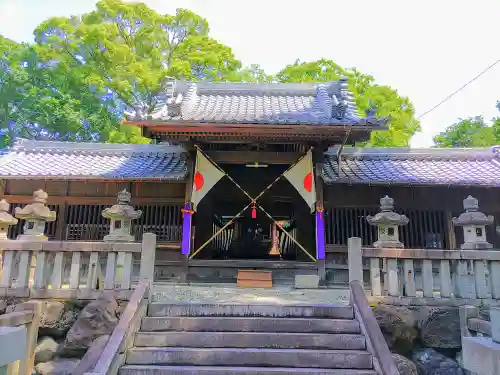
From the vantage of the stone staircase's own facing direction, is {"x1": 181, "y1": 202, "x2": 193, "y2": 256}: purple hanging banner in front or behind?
behind

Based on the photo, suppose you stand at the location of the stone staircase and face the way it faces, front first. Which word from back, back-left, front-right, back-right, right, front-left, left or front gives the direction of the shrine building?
back

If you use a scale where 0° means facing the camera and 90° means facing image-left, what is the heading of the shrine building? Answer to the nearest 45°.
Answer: approximately 0°

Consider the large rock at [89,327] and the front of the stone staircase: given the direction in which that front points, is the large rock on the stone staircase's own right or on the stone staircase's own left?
on the stone staircase's own right

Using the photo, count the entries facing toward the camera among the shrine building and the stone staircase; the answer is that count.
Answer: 2

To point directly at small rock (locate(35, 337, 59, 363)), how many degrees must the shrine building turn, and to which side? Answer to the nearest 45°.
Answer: approximately 45° to its right

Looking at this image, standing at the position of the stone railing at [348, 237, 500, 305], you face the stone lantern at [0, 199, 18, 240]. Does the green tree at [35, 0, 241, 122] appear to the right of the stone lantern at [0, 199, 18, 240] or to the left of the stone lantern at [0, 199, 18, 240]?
right

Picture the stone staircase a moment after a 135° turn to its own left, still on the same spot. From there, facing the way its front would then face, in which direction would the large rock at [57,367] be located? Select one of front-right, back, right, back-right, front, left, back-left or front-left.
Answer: back-left

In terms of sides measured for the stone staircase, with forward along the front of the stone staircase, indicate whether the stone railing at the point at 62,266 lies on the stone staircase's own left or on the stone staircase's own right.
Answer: on the stone staircase's own right
